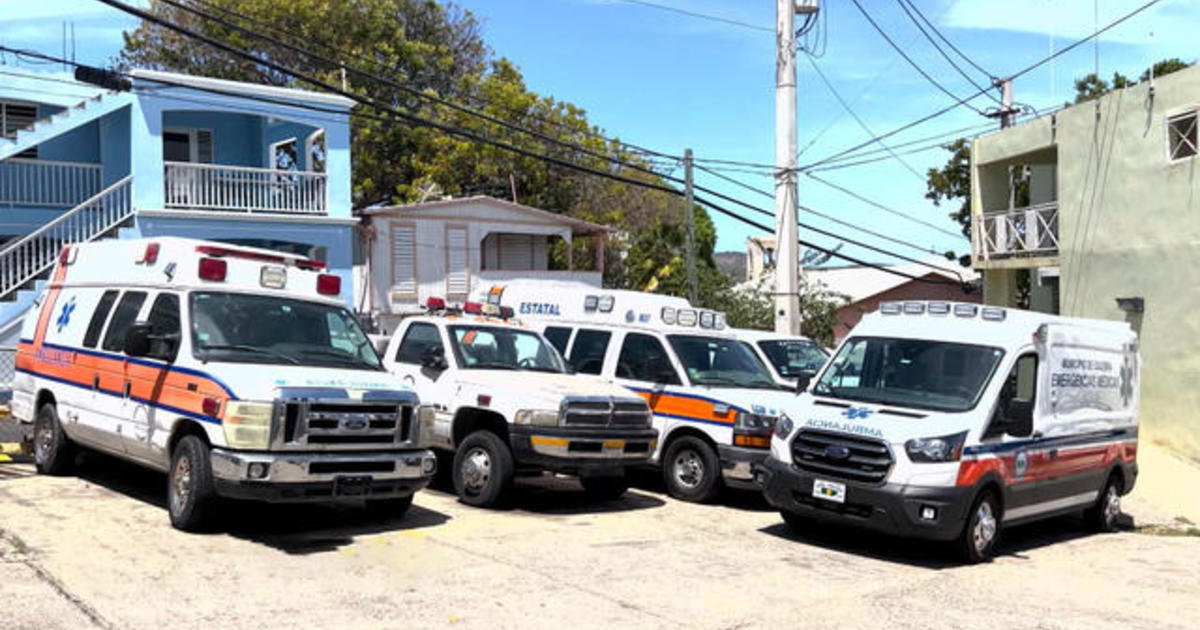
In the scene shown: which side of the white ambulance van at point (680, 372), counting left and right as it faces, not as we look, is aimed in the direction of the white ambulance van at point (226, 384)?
right

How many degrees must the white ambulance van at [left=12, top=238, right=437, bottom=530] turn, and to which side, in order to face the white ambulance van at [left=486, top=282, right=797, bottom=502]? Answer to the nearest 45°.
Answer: approximately 45° to its left

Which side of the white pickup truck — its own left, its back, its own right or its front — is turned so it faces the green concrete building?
left

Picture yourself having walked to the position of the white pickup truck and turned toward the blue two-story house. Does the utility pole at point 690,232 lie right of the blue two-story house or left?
right

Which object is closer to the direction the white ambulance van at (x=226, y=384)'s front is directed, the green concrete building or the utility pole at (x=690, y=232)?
the green concrete building

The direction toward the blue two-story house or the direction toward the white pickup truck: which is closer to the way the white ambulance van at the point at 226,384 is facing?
the white pickup truck

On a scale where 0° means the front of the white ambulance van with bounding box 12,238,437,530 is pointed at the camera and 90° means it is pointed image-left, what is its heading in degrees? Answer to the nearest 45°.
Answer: approximately 315°

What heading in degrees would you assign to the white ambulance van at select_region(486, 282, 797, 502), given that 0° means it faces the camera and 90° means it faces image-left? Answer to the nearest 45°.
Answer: approximately 315°

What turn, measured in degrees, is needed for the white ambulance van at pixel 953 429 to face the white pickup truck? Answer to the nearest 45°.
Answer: approximately 45° to its right

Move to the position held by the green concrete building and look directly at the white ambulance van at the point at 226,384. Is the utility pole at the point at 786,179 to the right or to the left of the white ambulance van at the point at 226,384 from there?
right

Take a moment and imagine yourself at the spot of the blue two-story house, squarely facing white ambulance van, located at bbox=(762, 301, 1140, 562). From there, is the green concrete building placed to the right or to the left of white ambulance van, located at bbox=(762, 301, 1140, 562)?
left

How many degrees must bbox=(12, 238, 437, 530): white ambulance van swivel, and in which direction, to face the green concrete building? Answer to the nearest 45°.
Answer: approximately 45° to its left
